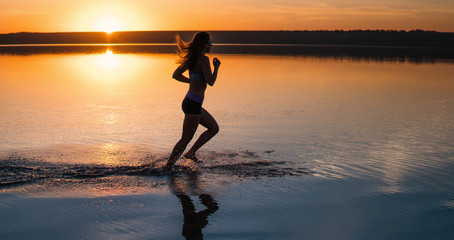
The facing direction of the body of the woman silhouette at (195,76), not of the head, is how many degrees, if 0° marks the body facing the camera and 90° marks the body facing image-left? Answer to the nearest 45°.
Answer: approximately 270°
